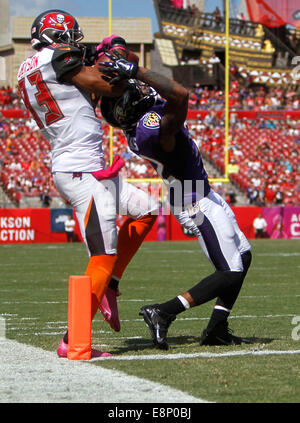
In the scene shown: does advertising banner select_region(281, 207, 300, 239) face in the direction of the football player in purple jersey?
yes

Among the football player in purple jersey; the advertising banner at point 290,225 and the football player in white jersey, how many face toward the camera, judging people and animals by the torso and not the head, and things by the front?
1

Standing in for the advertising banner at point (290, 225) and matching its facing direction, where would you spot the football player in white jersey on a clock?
The football player in white jersey is roughly at 12 o'clock from the advertising banner.

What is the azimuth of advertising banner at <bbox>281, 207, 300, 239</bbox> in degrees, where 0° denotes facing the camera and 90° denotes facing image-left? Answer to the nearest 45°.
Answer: approximately 0°

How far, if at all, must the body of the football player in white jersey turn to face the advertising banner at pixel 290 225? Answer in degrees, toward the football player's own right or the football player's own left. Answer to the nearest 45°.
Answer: approximately 45° to the football player's own left

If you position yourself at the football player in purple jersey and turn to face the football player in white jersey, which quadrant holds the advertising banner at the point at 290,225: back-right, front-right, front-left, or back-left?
back-right

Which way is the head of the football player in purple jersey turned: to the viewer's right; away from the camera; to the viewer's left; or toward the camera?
to the viewer's left

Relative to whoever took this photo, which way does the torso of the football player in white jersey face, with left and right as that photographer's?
facing away from the viewer and to the right of the viewer
